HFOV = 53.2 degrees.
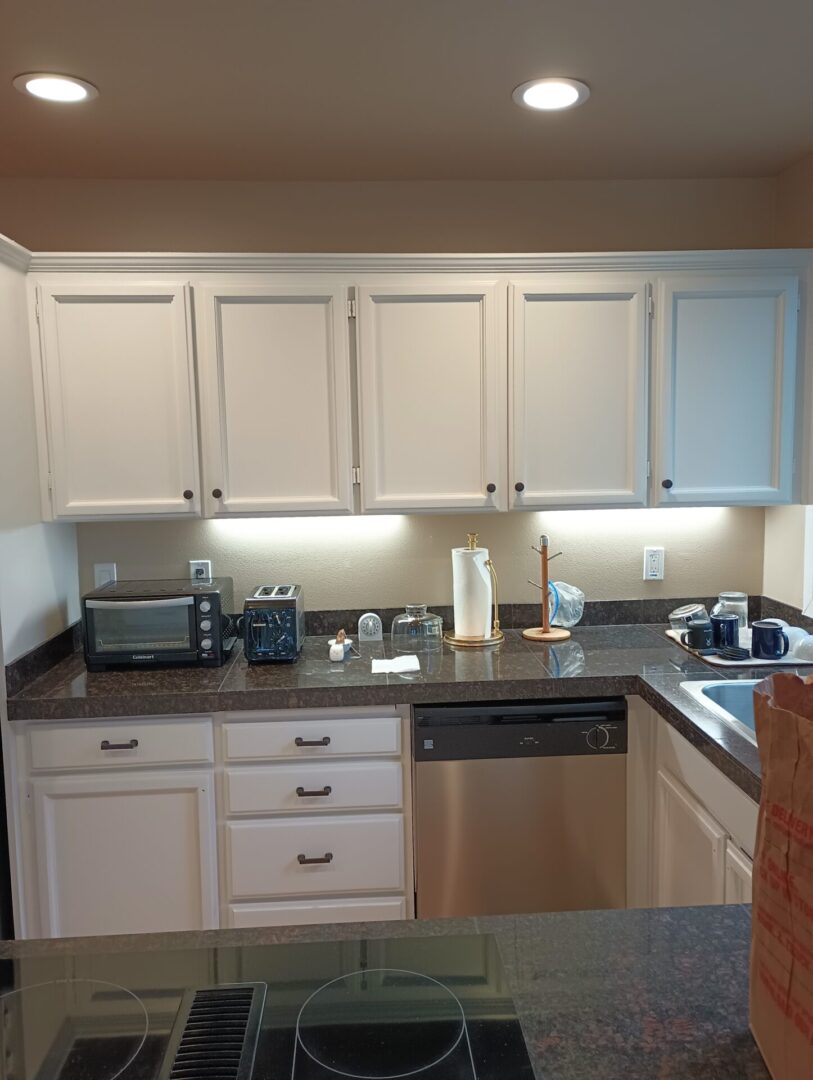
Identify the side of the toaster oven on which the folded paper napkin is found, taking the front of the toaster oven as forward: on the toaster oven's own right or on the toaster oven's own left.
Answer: on the toaster oven's own left

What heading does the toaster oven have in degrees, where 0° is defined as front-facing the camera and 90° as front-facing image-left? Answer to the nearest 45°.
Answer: approximately 0°

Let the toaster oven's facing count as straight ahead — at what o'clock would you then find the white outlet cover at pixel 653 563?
The white outlet cover is roughly at 9 o'clock from the toaster oven.

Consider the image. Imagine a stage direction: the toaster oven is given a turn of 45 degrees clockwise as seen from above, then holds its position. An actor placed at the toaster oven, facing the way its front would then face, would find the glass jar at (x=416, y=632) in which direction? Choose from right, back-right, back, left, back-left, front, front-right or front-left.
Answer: back-left

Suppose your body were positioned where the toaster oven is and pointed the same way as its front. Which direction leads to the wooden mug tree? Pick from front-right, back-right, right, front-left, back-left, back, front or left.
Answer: left

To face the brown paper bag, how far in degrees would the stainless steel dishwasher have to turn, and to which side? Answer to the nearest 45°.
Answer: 0° — it already faces it

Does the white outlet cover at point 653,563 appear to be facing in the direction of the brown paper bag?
yes
